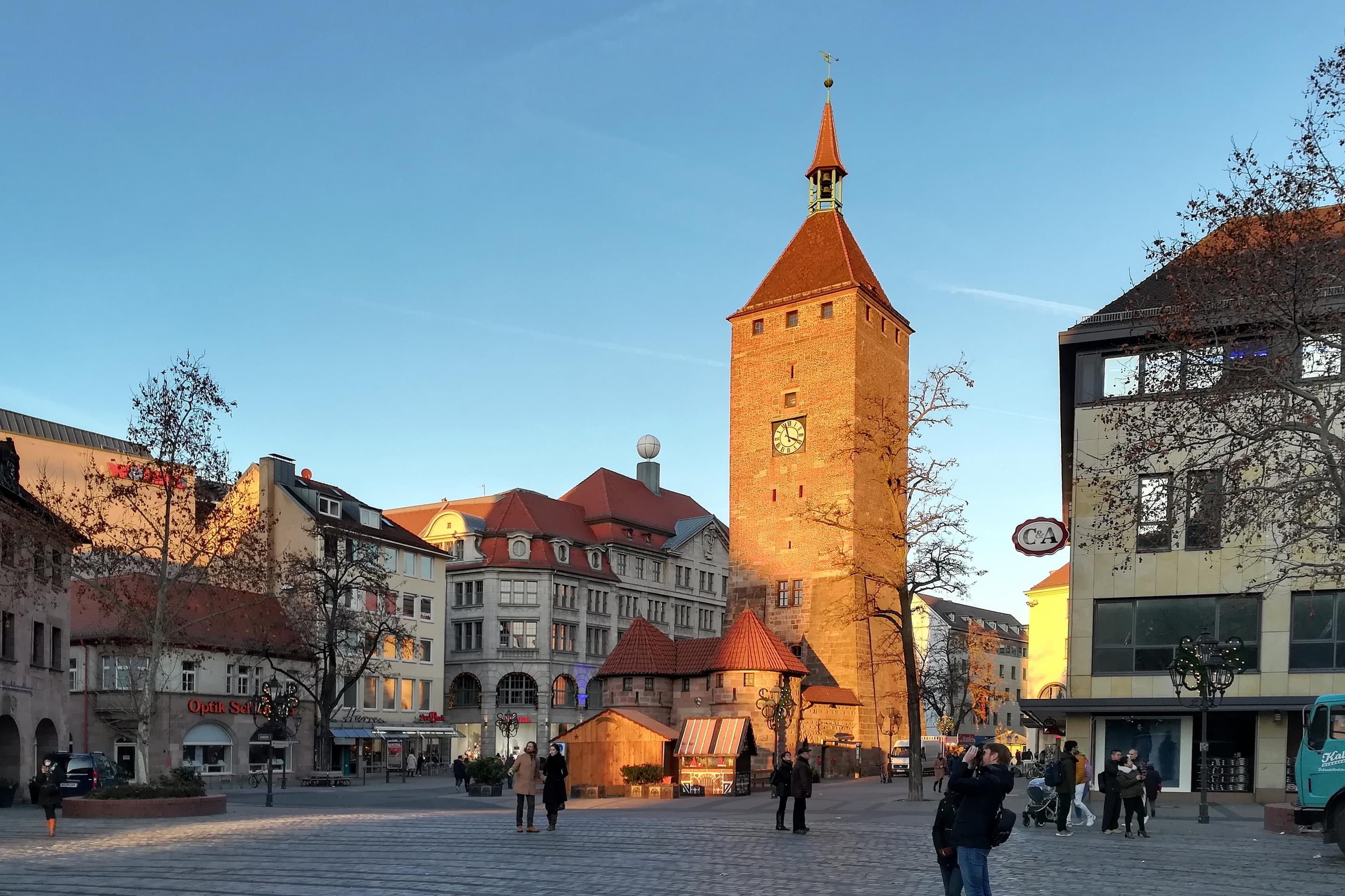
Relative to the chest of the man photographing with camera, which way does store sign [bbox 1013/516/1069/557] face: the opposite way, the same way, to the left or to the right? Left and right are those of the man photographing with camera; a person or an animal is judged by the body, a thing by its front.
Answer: to the left

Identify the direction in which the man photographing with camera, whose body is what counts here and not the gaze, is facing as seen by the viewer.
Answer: to the viewer's left

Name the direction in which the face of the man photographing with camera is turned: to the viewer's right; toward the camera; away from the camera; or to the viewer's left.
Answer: to the viewer's left

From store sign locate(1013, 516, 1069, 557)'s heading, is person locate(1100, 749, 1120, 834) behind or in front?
in front

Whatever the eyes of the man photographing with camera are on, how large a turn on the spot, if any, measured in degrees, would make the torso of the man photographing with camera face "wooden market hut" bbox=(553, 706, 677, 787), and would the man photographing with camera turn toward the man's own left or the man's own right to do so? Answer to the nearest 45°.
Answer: approximately 90° to the man's own right

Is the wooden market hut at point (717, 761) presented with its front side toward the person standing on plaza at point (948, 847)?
yes

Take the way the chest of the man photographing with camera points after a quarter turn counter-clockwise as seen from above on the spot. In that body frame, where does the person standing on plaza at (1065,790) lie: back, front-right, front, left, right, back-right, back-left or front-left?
back

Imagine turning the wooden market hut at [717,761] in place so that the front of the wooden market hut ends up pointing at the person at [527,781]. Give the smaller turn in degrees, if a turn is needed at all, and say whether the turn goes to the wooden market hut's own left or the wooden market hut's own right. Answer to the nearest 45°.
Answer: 0° — it already faces them
